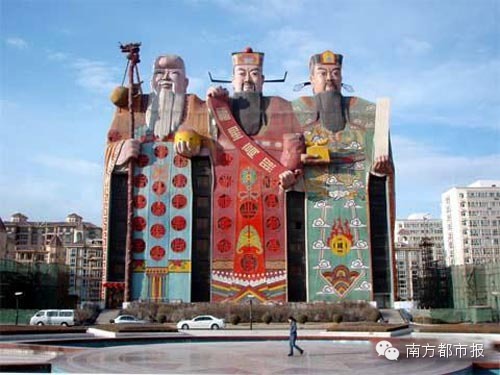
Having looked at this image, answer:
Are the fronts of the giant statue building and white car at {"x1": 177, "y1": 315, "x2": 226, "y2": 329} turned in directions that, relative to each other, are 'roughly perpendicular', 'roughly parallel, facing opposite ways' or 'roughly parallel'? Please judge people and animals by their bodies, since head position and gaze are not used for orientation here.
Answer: roughly perpendicular

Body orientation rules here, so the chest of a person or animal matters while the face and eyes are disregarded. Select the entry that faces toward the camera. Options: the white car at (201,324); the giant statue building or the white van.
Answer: the giant statue building

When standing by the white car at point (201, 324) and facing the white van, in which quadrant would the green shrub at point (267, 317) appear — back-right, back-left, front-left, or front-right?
back-right

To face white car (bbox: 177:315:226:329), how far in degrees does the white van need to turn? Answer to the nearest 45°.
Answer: approximately 135° to its left

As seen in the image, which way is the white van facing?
to the viewer's left

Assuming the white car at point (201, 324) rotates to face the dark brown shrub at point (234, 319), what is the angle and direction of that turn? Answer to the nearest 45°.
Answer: approximately 90° to its right

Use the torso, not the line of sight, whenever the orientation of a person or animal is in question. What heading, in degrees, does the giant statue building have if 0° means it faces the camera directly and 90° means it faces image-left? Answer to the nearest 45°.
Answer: approximately 0°

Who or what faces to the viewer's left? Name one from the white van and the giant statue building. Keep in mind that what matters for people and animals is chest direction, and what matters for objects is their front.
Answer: the white van

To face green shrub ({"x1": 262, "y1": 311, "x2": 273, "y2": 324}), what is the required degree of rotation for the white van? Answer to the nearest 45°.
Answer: approximately 180°

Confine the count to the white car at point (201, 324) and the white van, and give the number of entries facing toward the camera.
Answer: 0

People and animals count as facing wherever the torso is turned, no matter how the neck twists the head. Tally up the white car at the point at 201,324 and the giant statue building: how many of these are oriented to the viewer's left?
1
